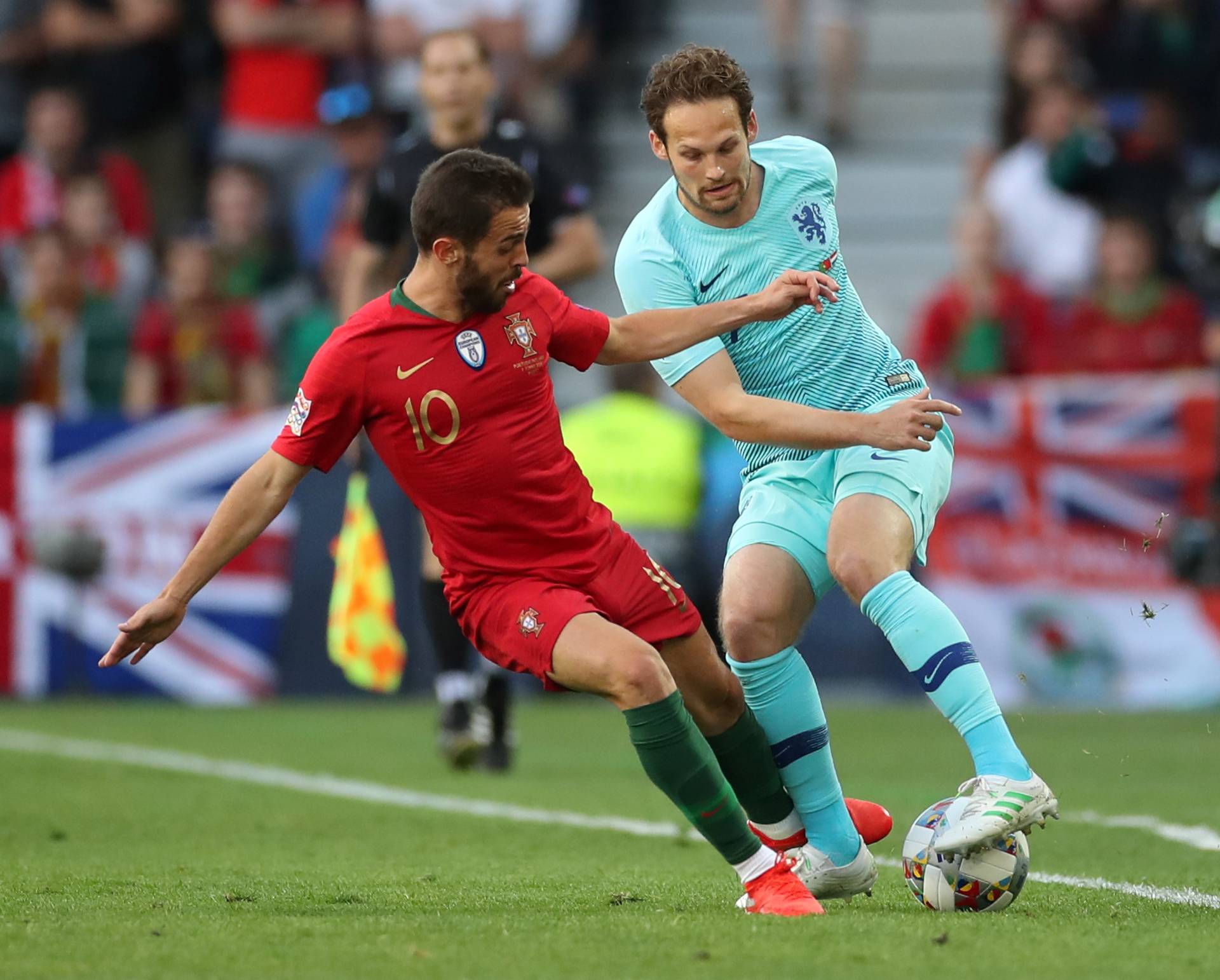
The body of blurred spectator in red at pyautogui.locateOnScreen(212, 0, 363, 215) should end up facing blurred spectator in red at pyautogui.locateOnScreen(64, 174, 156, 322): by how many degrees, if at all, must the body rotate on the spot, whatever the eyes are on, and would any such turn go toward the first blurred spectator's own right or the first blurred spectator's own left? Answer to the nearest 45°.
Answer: approximately 45° to the first blurred spectator's own right

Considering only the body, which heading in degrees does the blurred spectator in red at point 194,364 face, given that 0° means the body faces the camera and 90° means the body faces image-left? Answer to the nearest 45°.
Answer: approximately 0°

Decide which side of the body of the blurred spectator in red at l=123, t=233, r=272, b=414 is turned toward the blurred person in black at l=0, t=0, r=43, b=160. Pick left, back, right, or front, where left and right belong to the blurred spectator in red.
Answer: back

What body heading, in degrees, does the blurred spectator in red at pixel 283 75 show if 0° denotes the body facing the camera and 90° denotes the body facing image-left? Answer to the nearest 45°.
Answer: approximately 0°

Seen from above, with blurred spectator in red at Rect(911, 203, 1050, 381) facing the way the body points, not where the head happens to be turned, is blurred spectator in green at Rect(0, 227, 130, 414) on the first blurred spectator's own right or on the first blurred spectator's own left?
on the first blurred spectator's own right

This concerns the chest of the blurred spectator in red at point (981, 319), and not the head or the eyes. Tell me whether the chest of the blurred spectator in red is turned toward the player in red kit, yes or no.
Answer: yes

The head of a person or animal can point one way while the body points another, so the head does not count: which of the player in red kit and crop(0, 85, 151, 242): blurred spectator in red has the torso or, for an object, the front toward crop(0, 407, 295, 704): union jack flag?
the blurred spectator in red

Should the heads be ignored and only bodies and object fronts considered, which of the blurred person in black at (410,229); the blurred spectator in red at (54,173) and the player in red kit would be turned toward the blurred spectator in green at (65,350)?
the blurred spectator in red at (54,173)
